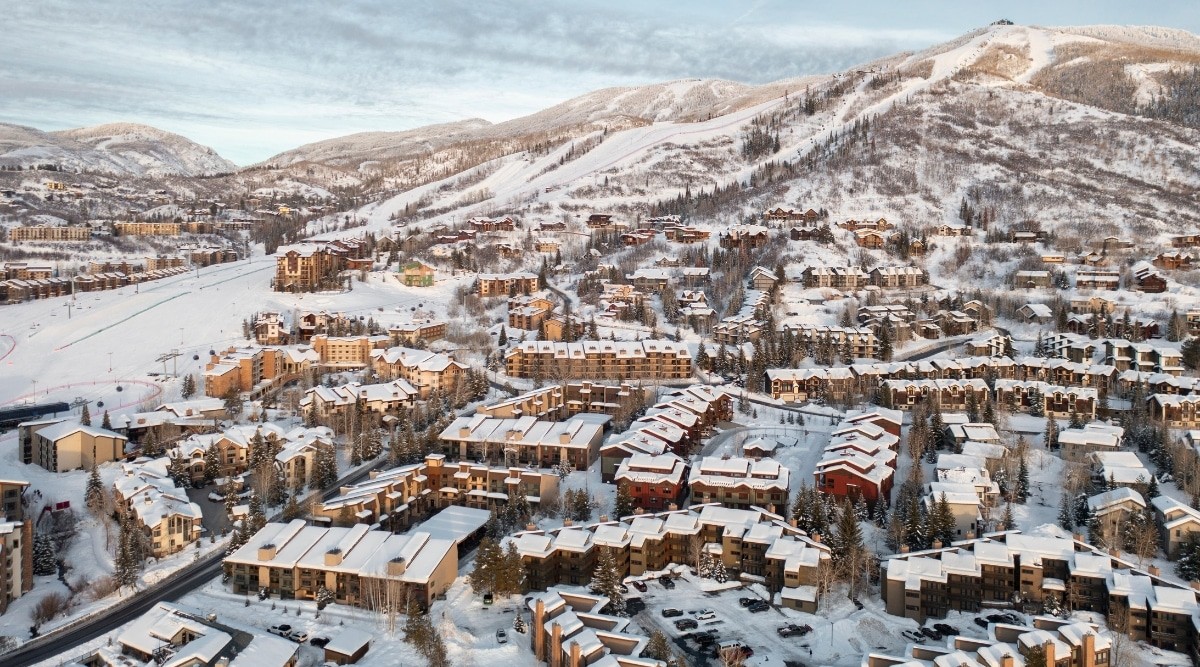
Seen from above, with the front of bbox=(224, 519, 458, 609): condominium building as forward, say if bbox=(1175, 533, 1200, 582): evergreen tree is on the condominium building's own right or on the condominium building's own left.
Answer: on the condominium building's own left

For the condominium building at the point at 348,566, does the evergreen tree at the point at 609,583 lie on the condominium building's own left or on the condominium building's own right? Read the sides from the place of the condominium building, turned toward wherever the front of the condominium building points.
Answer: on the condominium building's own left

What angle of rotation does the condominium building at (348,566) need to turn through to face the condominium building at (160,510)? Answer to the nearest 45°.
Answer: approximately 90° to its right

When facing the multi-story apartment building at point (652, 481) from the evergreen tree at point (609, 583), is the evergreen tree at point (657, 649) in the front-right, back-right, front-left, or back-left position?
back-right

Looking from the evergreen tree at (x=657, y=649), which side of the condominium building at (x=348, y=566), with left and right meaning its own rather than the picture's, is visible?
left

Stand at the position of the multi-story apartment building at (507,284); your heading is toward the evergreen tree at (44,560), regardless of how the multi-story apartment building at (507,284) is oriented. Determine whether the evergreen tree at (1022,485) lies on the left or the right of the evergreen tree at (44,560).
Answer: left

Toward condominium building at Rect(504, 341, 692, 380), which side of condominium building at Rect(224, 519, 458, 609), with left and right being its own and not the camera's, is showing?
back

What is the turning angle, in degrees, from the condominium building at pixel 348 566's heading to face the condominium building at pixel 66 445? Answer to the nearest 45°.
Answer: approximately 90° to its right

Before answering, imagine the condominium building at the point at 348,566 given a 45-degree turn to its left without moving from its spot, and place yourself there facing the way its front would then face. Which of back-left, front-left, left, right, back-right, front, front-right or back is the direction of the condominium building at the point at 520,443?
back-left

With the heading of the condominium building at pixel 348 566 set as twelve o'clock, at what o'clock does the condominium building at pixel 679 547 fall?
the condominium building at pixel 679 547 is roughly at 8 o'clock from the condominium building at pixel 348 566.

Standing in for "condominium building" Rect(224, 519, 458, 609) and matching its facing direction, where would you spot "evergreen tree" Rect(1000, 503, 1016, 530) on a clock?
The evergreen tree is roughly at 8 o'clock from the condominium building.

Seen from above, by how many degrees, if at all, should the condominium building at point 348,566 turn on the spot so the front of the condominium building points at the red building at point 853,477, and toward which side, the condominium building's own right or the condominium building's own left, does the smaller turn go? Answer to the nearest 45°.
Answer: approximately 135° to the condominium building's own left

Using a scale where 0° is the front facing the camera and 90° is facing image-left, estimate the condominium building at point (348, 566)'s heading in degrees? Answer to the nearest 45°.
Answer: approximately 45°

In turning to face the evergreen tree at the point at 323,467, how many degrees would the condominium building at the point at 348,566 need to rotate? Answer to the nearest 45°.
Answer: approximately 135° to its right

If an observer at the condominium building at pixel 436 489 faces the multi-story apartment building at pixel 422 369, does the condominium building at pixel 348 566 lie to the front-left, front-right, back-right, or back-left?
back-left

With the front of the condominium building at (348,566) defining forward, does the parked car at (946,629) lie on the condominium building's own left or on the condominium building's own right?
on the condominium building's own left

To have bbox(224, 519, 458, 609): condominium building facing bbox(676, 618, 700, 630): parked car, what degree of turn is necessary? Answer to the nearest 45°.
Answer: approximately 90° to its left

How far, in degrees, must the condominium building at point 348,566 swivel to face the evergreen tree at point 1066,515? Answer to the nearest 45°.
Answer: approximately 135° to its left

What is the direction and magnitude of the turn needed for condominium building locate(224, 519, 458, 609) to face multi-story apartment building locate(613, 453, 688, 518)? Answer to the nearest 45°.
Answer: approximately 135° to its left

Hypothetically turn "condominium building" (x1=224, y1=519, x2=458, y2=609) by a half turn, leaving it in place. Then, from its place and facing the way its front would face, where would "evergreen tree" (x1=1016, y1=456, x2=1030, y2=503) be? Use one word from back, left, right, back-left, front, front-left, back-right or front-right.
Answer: front-right
